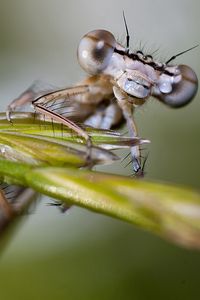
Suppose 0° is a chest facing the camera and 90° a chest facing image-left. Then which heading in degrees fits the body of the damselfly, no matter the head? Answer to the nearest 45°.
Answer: approximately 0°
